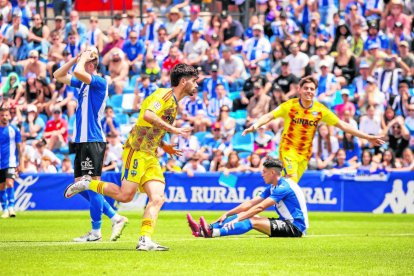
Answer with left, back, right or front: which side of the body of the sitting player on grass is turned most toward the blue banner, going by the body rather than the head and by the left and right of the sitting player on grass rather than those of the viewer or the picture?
right

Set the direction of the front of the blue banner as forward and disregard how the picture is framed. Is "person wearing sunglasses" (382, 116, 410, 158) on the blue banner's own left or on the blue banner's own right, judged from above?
on the blue banner's own left

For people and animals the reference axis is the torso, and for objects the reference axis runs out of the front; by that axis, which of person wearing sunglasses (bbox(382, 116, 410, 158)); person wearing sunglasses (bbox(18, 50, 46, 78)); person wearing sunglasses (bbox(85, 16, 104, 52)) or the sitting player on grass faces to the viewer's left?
the sitting player on grass

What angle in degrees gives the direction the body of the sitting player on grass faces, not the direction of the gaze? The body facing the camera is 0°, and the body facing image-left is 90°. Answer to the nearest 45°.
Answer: approximately 90°

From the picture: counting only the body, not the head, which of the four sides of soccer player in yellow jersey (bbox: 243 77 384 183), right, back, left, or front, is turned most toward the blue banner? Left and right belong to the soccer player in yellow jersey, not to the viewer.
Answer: back

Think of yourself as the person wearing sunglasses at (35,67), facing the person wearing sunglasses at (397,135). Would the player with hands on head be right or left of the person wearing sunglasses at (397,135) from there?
right

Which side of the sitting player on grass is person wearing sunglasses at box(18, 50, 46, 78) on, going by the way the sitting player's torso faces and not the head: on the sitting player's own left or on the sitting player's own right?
on the sitting player's own right

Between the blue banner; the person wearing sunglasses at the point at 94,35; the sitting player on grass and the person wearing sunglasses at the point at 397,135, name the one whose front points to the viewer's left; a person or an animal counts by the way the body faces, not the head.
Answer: the sitting player on grass
